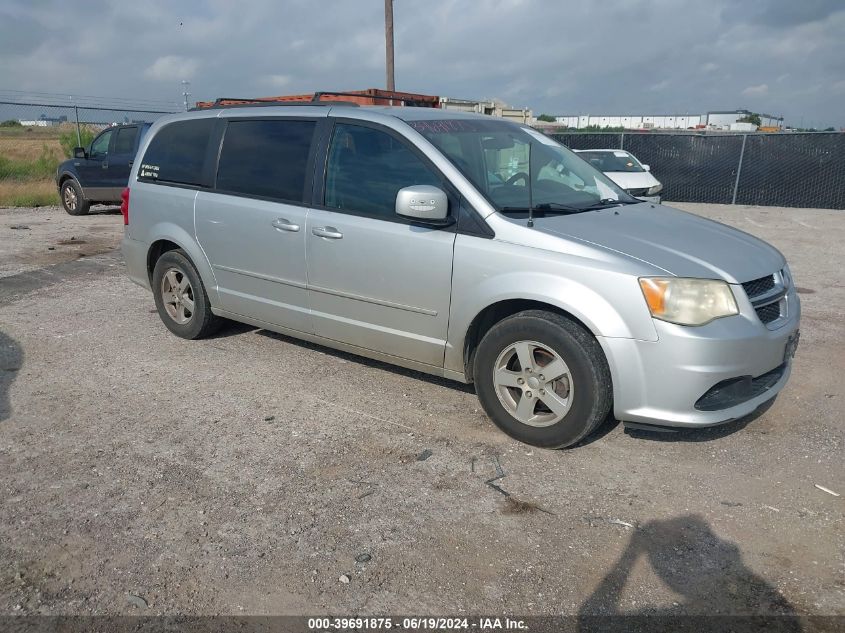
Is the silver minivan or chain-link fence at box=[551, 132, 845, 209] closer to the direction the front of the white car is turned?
the silver minivan

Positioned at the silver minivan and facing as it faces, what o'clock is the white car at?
The white car is roughly at 8 o'clock from the silver minivan.

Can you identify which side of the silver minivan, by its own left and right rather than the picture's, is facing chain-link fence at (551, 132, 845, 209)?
left

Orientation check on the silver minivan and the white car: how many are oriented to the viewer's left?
0

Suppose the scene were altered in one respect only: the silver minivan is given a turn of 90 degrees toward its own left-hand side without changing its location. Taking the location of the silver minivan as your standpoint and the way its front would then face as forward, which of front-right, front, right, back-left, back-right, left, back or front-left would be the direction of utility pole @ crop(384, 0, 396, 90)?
front-left

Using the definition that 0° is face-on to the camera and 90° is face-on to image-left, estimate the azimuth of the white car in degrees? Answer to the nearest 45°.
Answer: approximately 315°

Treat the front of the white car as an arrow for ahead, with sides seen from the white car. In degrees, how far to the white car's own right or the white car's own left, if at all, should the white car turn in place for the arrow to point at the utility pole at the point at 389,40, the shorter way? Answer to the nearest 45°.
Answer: approximately 180°

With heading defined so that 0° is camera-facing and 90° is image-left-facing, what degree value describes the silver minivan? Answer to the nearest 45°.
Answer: approximately 315°

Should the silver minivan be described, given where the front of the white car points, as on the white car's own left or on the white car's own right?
on the white car's own right
